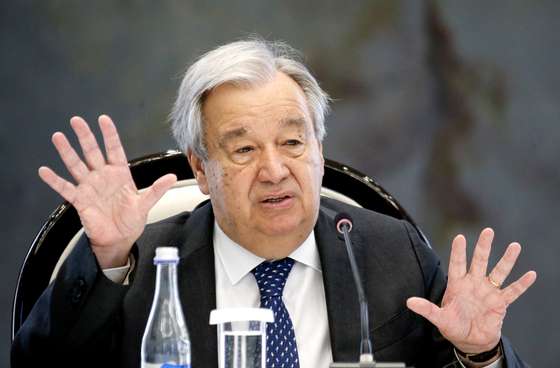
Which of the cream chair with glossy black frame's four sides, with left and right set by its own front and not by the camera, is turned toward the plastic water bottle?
front

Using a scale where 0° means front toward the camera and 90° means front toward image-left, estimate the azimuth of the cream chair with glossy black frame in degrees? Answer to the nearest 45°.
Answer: approximately 0°

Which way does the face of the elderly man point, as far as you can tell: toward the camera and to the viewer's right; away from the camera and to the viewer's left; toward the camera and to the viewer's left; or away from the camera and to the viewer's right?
toward the camera and to the viewer's right

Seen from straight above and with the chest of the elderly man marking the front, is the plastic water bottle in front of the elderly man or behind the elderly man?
in front
